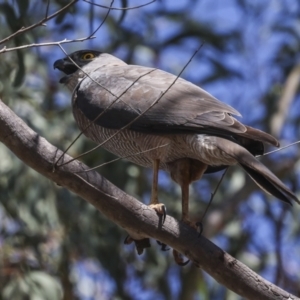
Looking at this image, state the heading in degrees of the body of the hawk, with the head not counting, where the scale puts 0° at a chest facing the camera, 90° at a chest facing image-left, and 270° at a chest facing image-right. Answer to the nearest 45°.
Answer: approximately 90°
